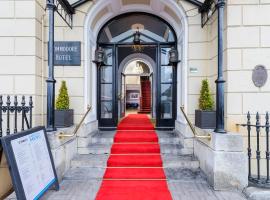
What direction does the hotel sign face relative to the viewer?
toward the camera

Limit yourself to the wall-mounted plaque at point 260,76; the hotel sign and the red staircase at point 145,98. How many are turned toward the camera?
3

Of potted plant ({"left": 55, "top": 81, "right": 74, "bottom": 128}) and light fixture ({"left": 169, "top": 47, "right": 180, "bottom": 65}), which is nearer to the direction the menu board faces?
the light fixture

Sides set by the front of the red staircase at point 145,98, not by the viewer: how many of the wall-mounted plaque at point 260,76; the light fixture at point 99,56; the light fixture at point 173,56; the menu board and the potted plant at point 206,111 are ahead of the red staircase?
5

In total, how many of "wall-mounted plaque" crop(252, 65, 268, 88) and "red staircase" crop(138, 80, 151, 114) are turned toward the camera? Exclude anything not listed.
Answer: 2

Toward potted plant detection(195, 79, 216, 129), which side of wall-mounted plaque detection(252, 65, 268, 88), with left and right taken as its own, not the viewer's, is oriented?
right

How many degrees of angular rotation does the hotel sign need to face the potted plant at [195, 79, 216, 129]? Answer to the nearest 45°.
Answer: approximately 45° to its left

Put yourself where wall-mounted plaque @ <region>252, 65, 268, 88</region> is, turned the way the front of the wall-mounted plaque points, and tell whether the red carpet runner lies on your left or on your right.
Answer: on your right

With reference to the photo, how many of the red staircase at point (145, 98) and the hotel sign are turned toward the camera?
2

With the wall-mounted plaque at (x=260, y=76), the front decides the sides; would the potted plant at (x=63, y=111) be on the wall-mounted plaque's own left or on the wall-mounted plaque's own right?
on the wall-mounted plaque's own right
